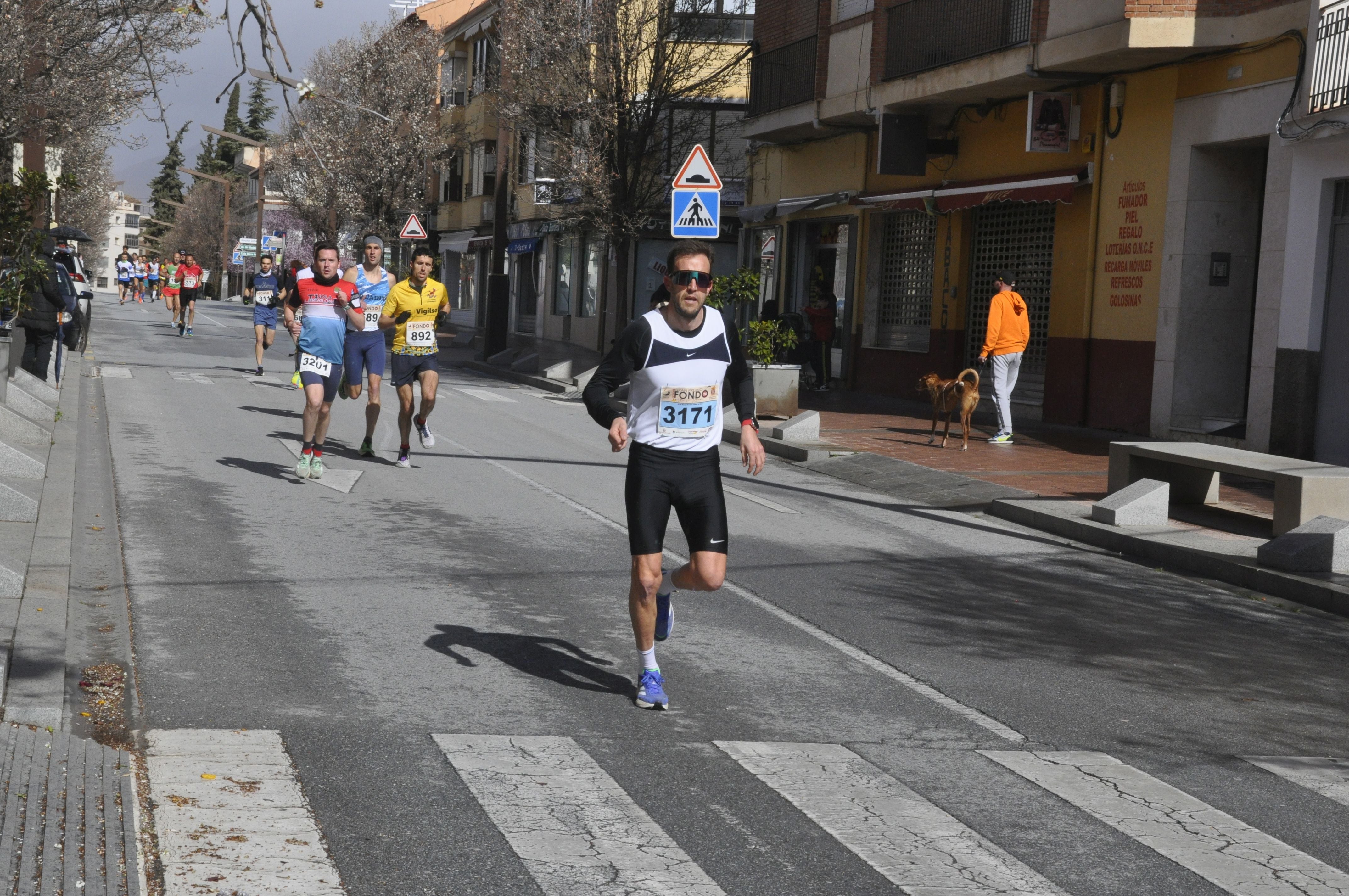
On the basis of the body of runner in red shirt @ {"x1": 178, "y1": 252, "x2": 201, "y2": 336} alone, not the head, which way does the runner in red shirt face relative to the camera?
toward the camera

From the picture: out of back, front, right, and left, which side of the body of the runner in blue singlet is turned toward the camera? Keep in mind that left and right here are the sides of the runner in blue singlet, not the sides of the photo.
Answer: front

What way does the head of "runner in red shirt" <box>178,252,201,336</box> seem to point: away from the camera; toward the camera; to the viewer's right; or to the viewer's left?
toward the camera

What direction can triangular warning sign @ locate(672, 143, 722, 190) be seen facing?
toward the camera

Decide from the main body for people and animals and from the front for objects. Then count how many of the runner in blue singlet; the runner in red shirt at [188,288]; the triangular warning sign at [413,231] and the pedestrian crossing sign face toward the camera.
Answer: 4

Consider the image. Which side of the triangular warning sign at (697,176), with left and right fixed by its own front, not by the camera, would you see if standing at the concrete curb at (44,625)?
front

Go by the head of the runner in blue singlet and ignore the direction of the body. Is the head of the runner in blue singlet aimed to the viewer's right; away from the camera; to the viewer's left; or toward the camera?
toward the camera

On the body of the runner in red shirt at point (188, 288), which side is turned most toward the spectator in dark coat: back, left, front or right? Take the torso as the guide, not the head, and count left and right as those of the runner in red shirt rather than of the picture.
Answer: front

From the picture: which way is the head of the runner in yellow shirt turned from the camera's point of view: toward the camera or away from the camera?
toward the camera

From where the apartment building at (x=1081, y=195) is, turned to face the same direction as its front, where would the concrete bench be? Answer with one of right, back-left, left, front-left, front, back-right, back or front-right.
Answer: front-left

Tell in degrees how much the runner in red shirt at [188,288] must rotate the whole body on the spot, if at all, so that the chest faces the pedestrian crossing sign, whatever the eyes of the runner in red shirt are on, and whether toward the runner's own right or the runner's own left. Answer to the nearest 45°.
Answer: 0° — they already face it

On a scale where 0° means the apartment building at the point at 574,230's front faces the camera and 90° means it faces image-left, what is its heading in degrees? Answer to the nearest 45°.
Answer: approximately 45°

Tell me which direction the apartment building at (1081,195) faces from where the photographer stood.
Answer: facing the viewer and to the left of the viewer

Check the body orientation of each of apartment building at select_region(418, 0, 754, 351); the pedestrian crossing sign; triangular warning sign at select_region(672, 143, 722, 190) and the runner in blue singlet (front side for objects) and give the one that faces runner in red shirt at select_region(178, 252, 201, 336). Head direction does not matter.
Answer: the apartment building

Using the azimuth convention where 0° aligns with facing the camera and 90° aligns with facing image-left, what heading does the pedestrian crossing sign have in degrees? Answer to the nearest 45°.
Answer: approximately 0°

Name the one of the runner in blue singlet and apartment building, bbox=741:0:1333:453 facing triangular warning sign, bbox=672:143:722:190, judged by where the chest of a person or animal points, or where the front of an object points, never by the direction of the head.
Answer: the apartment building
